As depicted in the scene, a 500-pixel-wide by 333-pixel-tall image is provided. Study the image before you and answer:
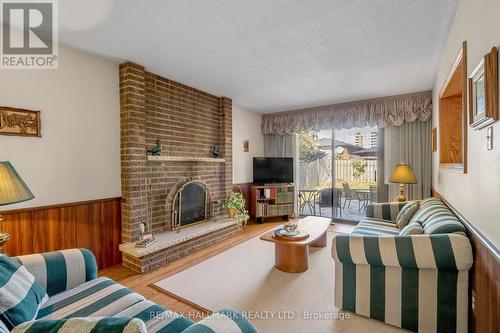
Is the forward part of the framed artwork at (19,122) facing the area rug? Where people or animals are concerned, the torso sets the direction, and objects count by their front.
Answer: yes

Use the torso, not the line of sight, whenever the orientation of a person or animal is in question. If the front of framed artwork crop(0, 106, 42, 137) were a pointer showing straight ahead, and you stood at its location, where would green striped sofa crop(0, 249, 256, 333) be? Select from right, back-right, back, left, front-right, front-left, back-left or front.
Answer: front-right

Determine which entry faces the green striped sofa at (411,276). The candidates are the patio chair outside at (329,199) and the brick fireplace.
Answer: the brick fireplace

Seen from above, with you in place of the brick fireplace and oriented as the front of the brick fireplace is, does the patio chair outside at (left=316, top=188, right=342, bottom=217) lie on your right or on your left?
on your left

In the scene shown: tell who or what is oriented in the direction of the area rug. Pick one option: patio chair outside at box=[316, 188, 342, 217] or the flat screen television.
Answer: the flat screen television

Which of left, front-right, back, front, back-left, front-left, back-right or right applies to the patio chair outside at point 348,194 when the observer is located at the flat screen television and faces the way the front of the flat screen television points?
left

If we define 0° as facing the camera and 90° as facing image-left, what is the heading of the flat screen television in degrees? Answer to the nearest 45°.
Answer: approximately 0°

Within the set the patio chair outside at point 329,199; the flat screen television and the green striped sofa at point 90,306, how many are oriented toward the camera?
1

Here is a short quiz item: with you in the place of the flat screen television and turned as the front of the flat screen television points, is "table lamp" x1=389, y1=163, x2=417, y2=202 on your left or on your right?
on your left

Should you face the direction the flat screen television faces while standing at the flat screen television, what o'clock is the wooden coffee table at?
The wooden coffee table is roughly at 12 o'clock from the flat screen television.

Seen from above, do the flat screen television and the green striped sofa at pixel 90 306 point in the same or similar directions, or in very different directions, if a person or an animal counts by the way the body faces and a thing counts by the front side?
very different directions
